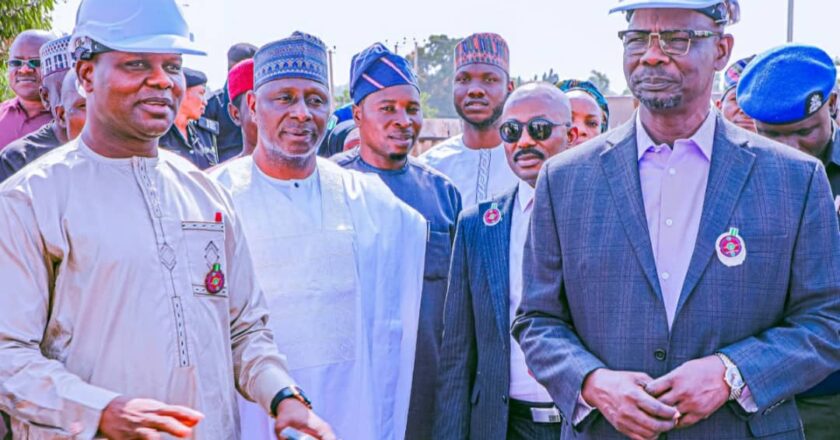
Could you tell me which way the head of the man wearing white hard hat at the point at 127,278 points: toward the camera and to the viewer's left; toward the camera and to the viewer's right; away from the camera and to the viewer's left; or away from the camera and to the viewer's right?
toward the camera and to the viewer's right

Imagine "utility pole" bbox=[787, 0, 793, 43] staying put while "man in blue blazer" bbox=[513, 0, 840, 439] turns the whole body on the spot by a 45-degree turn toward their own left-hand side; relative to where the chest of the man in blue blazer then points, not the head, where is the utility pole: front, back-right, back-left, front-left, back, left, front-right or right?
back-left

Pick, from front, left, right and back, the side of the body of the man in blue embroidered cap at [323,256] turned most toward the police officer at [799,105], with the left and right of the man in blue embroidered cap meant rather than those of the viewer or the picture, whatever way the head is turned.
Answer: left

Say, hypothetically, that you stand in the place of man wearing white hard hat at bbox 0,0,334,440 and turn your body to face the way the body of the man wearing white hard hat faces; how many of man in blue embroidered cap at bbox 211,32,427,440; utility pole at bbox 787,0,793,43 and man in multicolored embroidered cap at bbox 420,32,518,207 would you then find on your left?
3

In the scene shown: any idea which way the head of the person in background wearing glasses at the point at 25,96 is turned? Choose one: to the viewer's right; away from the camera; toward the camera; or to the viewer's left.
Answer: toward the camera

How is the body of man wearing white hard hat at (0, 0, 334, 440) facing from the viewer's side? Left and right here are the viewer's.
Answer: facing the viewer and to the right of the viewer

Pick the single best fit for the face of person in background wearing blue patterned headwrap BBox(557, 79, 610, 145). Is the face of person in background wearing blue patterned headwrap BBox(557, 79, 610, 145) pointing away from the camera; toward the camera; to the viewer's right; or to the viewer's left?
toward the camera

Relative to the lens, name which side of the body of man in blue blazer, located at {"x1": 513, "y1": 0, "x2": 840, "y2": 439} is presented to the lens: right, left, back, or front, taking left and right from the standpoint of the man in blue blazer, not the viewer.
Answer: front

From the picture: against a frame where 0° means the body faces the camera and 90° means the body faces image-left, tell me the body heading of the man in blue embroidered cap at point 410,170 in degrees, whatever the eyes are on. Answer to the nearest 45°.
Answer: approximately 315°

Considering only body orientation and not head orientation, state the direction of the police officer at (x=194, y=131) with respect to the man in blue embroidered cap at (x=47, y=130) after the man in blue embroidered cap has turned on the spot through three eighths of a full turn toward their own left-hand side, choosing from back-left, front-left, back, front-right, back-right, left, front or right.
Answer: front-right

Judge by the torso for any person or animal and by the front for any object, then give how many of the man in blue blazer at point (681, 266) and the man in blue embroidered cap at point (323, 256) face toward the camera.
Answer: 2

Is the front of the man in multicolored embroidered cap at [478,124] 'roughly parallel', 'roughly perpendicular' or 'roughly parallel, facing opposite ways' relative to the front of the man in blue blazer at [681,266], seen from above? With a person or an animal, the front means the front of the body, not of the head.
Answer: roughly parallel

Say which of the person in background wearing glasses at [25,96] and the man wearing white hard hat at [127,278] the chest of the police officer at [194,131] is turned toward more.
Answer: the man wearing white hard hat

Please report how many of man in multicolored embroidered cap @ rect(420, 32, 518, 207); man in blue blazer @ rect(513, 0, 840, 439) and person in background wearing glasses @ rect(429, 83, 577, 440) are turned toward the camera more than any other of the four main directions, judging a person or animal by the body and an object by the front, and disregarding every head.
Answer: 3

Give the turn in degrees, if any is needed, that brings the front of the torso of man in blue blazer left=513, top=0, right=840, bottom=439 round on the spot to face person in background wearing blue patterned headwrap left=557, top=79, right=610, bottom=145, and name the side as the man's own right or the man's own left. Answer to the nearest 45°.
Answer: approximately 180°

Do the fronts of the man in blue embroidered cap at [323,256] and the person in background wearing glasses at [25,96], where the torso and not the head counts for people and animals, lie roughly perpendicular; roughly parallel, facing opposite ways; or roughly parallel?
roughly parallel

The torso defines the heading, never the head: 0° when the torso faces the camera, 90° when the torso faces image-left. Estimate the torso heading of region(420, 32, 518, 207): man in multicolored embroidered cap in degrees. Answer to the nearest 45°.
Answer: approximately 0°
